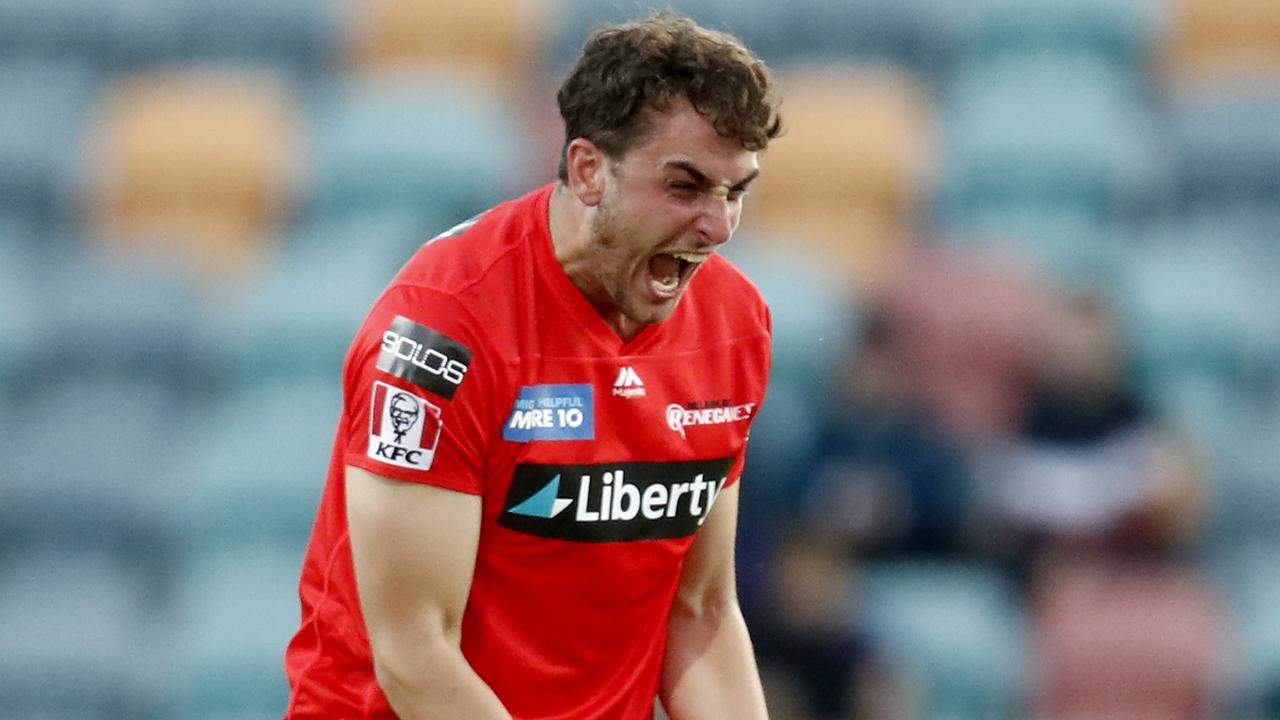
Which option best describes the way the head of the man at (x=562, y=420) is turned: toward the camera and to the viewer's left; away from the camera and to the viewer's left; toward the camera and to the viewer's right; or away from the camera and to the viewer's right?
toward the camera and to the viewer's right

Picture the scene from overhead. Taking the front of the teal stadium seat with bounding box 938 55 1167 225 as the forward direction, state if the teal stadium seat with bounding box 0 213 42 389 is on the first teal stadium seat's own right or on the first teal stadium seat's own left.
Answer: on the first teal stadium seat's own right

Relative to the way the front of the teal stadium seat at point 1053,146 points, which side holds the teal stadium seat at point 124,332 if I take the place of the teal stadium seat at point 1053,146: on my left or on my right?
on my right

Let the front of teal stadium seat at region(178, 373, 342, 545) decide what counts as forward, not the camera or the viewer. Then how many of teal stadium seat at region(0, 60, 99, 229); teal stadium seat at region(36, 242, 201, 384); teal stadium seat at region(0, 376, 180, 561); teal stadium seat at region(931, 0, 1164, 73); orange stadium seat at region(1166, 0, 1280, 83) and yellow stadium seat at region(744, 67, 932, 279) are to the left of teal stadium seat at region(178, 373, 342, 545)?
3

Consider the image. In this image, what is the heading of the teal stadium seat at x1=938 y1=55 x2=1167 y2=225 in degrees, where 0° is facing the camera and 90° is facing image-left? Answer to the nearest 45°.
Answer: approximately 0°

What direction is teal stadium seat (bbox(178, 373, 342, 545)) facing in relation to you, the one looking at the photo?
facing the viewer

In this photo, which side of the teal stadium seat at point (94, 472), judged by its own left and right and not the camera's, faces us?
front

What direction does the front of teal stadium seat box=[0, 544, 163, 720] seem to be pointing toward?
toward the camera
